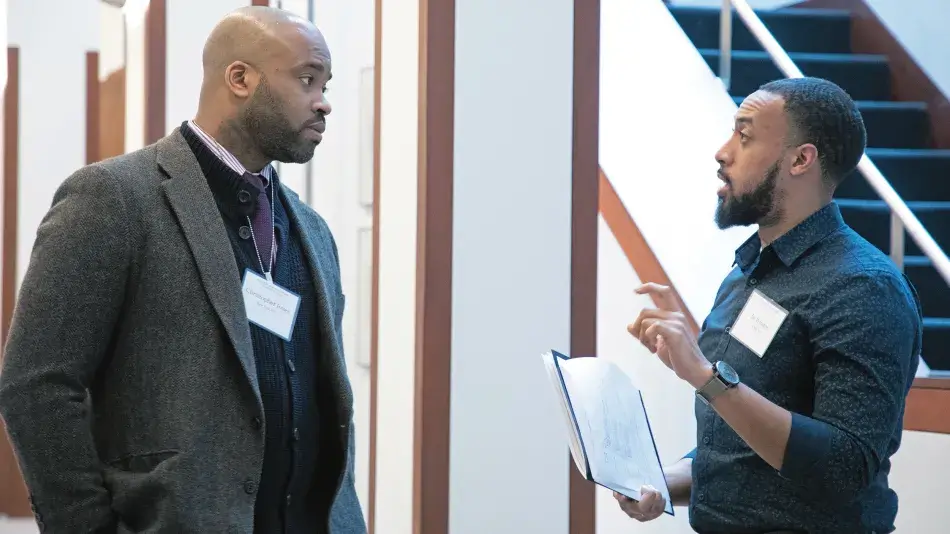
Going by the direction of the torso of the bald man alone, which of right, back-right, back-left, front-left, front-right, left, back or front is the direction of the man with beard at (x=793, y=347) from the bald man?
front-left

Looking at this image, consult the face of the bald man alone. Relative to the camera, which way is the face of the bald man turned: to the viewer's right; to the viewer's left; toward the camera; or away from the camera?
to the viewer's right

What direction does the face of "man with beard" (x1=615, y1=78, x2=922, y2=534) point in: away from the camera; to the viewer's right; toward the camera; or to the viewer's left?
to the viewer's left

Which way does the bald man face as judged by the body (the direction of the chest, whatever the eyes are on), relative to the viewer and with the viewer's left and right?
facing the viewer and to the right of the viewer
